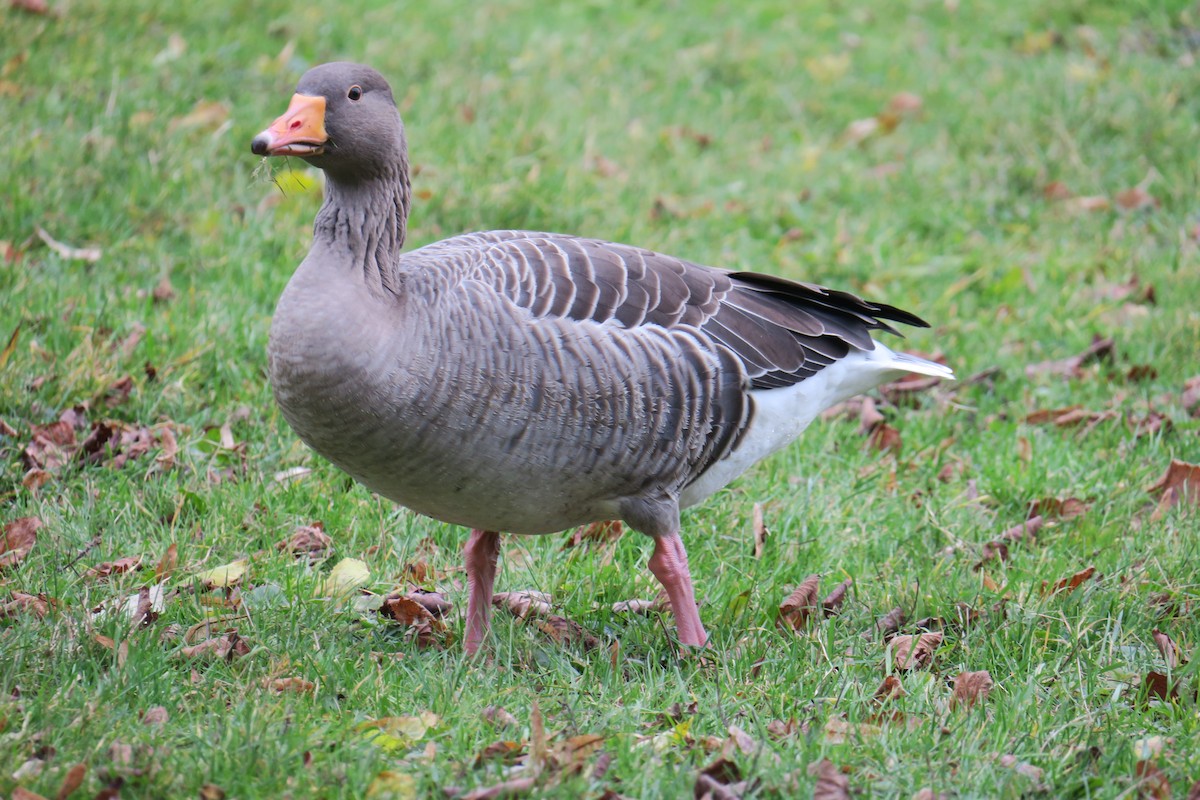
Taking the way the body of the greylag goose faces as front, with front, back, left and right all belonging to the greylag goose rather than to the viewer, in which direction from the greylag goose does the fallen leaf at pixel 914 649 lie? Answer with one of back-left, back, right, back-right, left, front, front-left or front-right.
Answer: back

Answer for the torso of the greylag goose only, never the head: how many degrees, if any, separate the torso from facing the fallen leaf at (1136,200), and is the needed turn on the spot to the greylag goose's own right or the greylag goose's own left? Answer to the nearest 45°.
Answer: approximately 135° to the greylag goose's own right

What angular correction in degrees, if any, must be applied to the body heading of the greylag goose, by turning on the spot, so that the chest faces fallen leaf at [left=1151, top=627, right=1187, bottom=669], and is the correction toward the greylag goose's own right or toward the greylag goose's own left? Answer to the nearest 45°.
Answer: approximately 180°

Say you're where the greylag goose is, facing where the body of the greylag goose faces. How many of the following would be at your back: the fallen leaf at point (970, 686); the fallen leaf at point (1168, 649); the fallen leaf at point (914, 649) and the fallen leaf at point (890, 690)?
4

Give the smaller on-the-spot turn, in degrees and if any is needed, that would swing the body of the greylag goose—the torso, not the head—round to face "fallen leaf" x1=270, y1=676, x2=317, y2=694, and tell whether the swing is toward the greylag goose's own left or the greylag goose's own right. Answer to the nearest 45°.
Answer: approximately 45° to the greylag goose's own left

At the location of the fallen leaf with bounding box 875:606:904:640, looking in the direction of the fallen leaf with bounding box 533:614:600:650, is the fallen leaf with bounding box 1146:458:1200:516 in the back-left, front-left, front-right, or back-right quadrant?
back-right

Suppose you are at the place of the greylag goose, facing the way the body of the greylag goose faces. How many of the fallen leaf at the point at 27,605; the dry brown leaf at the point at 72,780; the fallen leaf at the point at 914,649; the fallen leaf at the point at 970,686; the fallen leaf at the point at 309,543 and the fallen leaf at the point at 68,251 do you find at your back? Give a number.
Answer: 2

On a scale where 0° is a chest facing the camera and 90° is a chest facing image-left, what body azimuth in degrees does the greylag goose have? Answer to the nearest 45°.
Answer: approximately 90°
